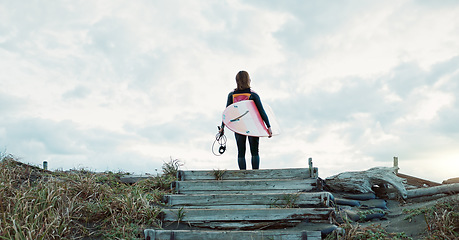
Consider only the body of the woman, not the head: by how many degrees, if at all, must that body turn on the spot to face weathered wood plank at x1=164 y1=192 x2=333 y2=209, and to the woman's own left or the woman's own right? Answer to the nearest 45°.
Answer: approximately 180°

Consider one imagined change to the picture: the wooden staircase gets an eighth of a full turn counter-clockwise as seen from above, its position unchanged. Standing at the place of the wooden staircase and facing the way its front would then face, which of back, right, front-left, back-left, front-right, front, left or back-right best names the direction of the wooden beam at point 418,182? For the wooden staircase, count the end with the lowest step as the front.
left

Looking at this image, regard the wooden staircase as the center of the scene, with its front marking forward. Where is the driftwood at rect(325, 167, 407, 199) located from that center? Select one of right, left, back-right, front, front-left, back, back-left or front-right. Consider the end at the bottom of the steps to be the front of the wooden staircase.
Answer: back-left

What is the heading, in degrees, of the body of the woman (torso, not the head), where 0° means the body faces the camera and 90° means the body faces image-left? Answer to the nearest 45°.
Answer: approximately 180°

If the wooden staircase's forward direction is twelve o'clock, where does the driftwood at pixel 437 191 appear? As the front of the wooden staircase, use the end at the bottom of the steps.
The driftwood is roughly at 8 o'clock from the wooden staircase.

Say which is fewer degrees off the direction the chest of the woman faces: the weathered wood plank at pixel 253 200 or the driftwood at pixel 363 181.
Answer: the driftwood

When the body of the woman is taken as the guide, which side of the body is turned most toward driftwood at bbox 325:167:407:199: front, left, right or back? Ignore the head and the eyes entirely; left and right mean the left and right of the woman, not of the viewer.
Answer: right
